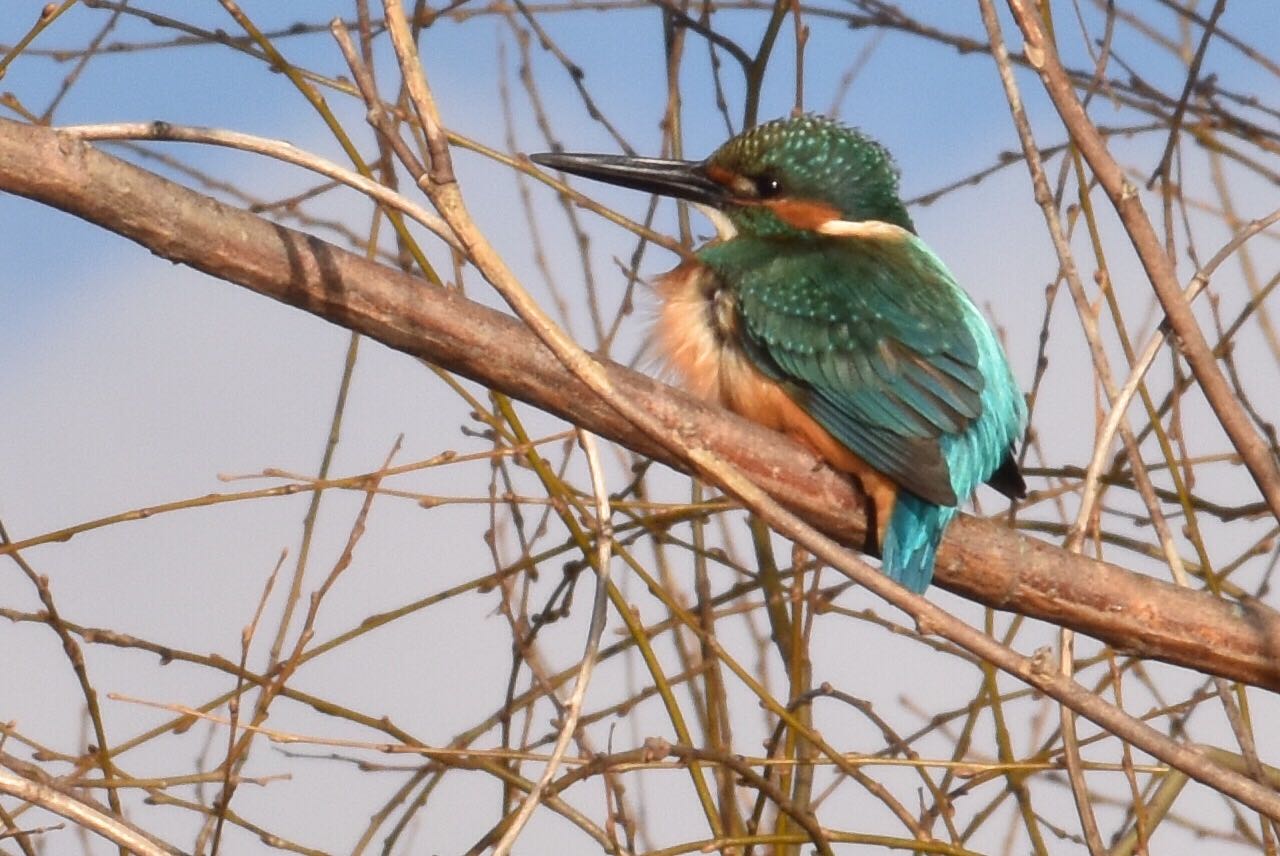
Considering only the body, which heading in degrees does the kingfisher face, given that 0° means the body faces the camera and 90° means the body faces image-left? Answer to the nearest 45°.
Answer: approximately 135°
